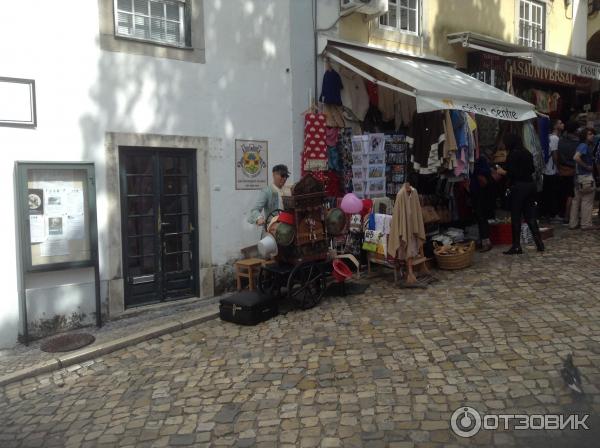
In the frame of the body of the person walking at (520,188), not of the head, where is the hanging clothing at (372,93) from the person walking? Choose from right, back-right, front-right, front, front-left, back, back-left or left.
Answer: front

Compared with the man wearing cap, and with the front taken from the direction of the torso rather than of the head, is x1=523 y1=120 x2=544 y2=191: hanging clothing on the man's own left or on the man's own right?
on the man's own left

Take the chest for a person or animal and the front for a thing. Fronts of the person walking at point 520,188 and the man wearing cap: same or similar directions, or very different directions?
very different directions

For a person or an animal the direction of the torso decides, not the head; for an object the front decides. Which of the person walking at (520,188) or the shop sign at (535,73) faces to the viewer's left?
the person walking

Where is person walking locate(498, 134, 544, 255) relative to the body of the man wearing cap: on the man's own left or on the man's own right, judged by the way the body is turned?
on the man's own left

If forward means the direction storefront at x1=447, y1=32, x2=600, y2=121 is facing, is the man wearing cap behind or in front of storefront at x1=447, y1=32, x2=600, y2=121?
in front

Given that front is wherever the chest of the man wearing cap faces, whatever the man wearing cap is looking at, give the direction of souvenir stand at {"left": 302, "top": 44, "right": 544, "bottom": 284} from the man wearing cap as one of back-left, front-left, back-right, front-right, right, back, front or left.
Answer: left

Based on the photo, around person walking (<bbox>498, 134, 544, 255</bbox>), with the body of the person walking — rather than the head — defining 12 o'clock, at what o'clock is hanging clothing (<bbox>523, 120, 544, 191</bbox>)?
The hanging clothing is roughly at 3 o'clock from the person walking.

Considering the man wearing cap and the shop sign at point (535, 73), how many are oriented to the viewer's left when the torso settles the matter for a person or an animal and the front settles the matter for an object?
0

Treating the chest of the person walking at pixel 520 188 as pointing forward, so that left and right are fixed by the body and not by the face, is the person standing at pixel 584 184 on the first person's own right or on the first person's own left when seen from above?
on the first person's own right

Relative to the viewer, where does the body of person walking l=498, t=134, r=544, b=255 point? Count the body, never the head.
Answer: to the viewer's left

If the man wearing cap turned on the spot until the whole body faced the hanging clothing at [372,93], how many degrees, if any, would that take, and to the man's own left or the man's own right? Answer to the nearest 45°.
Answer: approximately 90° to the man's own left

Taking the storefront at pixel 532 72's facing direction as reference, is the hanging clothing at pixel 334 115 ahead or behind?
ahead
